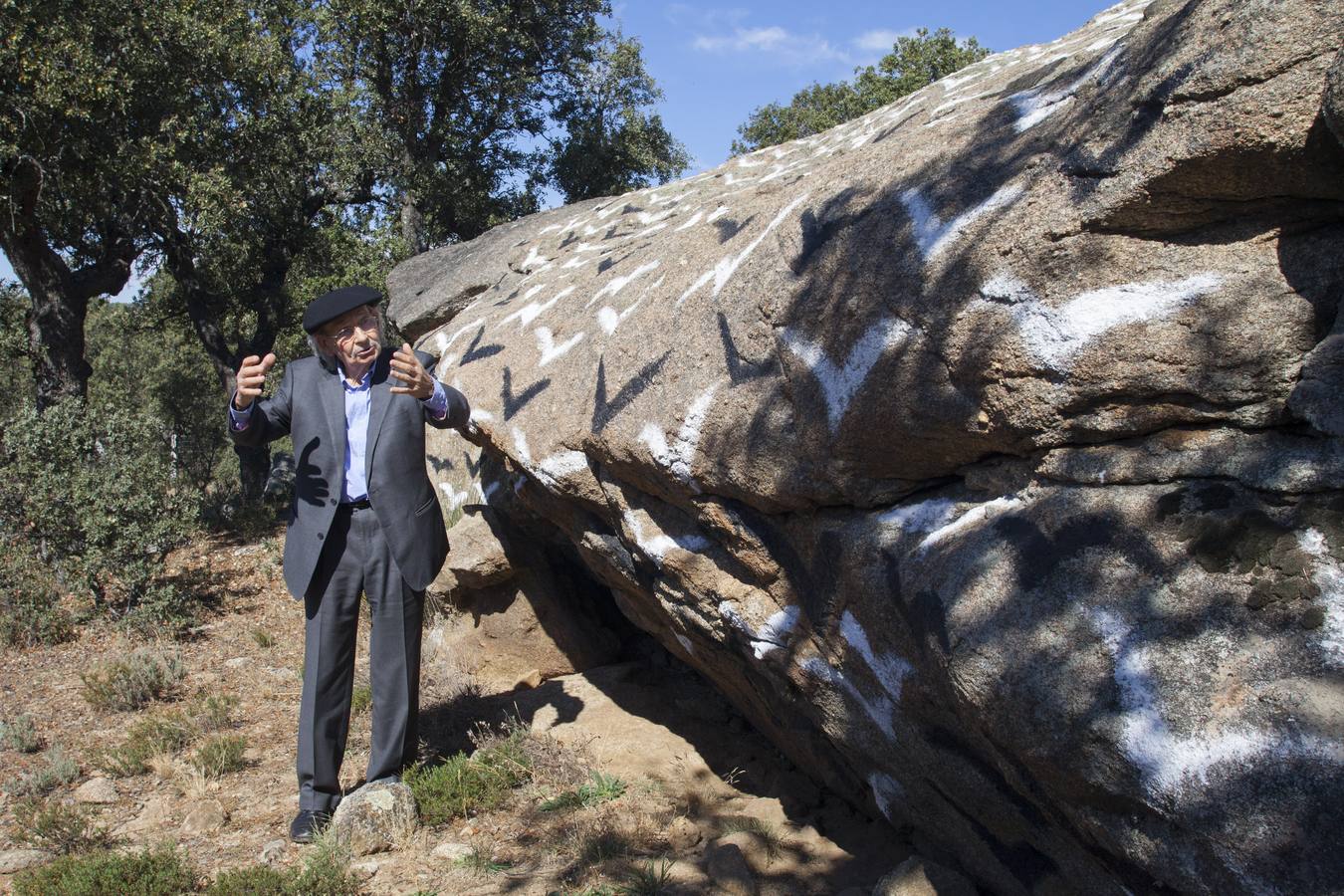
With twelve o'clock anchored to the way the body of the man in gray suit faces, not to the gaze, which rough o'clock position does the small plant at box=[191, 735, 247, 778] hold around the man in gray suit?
The small plant is roughly at 5 o'clock from the man in gray suit.

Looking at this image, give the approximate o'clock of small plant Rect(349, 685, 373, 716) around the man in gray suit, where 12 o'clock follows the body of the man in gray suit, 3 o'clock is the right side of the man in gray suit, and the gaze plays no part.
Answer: The small plant is roughly at 6 o'clock from the man in gray suit.

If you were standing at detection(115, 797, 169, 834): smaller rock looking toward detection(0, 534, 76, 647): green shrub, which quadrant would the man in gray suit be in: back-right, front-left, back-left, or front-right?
back-right

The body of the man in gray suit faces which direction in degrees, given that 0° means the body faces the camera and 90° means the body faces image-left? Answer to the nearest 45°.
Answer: approximately 0°

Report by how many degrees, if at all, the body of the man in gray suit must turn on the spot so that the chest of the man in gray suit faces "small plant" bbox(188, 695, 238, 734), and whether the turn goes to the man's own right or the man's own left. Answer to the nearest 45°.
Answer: approximately 135° to the man's own right

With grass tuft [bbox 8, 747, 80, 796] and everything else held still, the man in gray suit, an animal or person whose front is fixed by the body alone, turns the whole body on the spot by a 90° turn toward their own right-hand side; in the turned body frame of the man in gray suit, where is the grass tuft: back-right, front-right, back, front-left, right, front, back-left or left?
front-right
